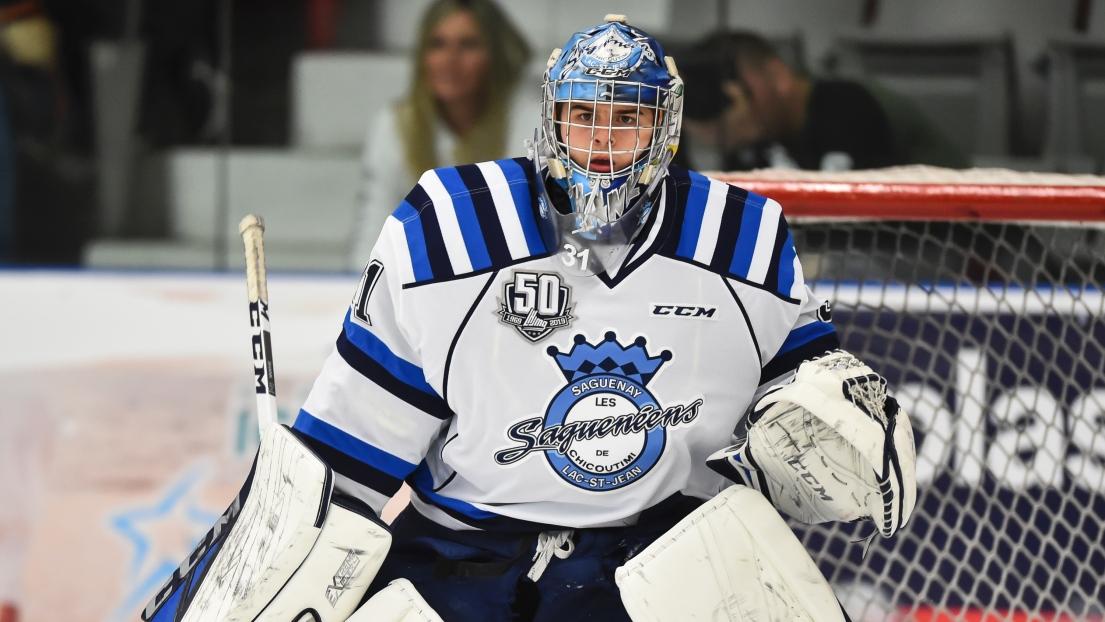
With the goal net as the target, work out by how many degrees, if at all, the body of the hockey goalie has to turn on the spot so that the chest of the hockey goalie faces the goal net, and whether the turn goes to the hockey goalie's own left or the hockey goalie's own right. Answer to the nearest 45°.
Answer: approximately 135° to the hockey goalie's own left

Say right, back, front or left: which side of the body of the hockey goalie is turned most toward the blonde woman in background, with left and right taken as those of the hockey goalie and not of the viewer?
back

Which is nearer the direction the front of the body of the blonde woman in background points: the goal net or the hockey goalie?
the hockey goalie

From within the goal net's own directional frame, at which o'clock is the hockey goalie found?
The hockey goalie is roughly at 1 o'clock from the goal net.

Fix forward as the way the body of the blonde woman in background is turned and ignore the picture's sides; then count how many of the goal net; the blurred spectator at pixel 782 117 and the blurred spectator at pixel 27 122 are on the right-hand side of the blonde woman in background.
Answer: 1

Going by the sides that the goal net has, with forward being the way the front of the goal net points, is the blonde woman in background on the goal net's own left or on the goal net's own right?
on the goal net's own right

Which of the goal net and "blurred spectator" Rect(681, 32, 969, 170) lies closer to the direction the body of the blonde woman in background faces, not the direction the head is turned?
the goal net

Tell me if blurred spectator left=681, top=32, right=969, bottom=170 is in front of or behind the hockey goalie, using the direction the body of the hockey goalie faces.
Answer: behind

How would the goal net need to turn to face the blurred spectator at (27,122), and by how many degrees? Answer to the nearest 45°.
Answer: approximately 90° to its right

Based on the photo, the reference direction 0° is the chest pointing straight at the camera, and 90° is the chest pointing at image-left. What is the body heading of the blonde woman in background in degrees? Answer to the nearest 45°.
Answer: approximately 0°

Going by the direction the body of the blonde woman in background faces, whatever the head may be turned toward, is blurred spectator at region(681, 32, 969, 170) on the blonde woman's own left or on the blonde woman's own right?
on the blonde woman's own left
